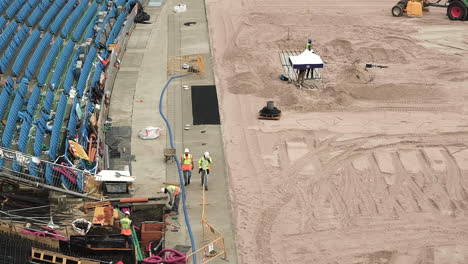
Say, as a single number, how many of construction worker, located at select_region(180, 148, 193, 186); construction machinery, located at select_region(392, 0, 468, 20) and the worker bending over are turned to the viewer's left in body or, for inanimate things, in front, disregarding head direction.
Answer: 2

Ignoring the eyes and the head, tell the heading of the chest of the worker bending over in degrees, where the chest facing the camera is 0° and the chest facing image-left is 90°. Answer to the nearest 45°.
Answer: approximately 90°

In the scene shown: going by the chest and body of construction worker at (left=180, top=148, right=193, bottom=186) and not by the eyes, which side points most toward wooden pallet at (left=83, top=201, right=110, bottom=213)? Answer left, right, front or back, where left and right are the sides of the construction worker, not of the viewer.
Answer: right

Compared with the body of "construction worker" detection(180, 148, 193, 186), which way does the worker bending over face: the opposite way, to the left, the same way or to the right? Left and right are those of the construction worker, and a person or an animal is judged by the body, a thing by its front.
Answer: to the right

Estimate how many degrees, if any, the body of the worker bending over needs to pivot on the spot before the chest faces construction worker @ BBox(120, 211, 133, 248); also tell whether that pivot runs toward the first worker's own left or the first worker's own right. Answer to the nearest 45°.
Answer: approximately 45° to the first worker's own left

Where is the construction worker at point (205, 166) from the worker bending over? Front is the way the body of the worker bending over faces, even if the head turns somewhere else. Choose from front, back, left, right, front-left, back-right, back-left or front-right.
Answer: back-right

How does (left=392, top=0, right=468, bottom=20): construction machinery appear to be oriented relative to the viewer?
to the viewer's left

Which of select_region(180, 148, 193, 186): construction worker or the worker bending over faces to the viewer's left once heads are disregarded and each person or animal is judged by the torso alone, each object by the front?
the worker bending over
